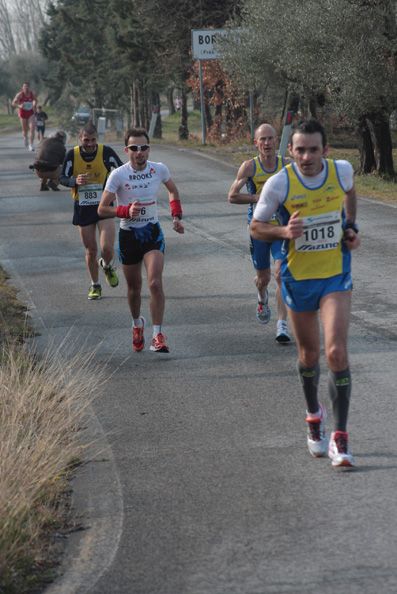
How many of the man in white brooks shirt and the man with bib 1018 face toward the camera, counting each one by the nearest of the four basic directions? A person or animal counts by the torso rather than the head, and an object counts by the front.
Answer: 2

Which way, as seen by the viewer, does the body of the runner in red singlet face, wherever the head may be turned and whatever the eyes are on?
toward the camera

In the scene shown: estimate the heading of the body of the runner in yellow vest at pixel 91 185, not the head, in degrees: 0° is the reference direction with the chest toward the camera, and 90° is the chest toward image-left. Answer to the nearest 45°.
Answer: approximately 0°

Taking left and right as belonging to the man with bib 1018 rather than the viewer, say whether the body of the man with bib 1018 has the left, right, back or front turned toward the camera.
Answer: front

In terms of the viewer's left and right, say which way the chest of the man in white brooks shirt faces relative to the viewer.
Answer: facing the viewer

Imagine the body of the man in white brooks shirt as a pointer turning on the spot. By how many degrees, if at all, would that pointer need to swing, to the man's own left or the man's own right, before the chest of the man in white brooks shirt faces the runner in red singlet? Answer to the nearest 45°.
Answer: approximately 180°

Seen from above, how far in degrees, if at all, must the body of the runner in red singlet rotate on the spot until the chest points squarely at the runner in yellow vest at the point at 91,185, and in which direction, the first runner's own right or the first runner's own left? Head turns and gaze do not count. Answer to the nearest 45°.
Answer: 0° — they already face them

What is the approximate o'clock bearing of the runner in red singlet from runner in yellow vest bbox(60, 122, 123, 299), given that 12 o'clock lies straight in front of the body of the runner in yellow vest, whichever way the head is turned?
The runner in red singlet is roughly at 6 o'clock from the runner in yellow vest.

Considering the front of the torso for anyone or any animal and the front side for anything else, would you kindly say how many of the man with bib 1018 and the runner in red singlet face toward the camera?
2

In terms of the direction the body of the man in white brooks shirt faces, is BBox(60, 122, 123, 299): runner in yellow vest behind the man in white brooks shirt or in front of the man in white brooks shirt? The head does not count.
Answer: behind

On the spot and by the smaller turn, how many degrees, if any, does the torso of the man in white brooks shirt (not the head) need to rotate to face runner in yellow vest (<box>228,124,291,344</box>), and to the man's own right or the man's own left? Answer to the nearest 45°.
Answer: approximately 90° to the man's own left
